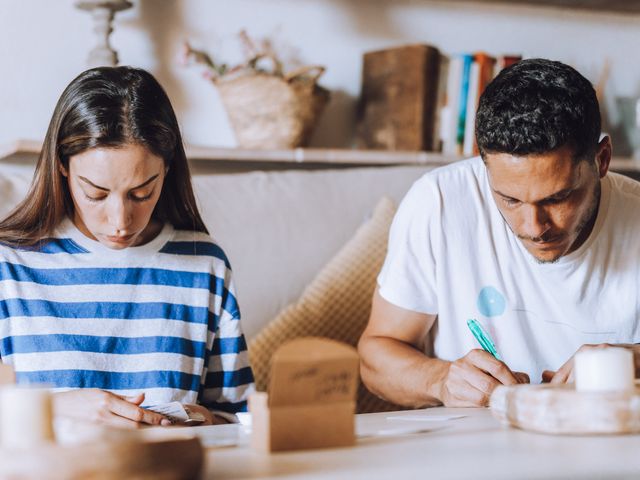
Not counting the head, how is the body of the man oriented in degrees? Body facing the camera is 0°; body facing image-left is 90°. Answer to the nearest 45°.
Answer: approximately 0°

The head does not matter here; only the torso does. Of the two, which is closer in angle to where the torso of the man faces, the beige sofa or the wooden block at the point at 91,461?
the wooden block

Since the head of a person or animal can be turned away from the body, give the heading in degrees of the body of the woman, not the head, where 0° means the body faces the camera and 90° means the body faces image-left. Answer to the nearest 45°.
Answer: approximately 0°

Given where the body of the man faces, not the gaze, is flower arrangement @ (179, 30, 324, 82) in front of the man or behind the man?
behind

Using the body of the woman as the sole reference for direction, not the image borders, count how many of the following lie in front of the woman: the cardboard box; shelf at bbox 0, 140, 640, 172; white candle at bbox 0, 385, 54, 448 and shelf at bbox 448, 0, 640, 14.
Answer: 2

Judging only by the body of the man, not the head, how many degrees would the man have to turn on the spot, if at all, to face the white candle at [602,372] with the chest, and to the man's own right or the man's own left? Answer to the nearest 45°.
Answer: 0° — they already face it

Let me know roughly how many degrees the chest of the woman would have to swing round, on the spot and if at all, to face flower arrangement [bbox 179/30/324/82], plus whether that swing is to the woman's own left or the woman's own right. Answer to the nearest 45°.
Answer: approximately 180°

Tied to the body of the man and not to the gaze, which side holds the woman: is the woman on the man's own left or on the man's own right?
on the man's own right

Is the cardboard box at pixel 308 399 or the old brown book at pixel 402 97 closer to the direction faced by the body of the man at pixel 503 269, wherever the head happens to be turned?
the cardboard box

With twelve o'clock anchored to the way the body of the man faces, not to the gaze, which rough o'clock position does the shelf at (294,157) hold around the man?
The shelf is roughly at 5 o'clock from the man.

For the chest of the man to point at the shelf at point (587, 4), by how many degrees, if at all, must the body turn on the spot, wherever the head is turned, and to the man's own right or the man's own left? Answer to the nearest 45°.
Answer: approximately 180°
